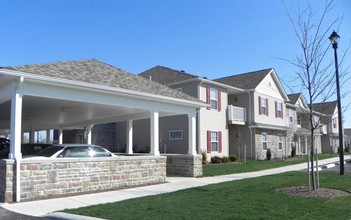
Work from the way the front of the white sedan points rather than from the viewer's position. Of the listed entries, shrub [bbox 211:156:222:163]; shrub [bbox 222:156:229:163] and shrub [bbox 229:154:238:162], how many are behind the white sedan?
3

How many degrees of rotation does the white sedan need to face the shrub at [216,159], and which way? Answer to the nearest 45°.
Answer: approximately 180°

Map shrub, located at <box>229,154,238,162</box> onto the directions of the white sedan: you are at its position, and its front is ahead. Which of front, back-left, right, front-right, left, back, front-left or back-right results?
back

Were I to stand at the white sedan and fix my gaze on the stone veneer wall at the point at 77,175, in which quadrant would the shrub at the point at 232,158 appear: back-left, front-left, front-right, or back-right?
back-left

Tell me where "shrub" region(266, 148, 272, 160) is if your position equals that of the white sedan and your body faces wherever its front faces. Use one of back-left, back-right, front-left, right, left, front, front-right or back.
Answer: back
